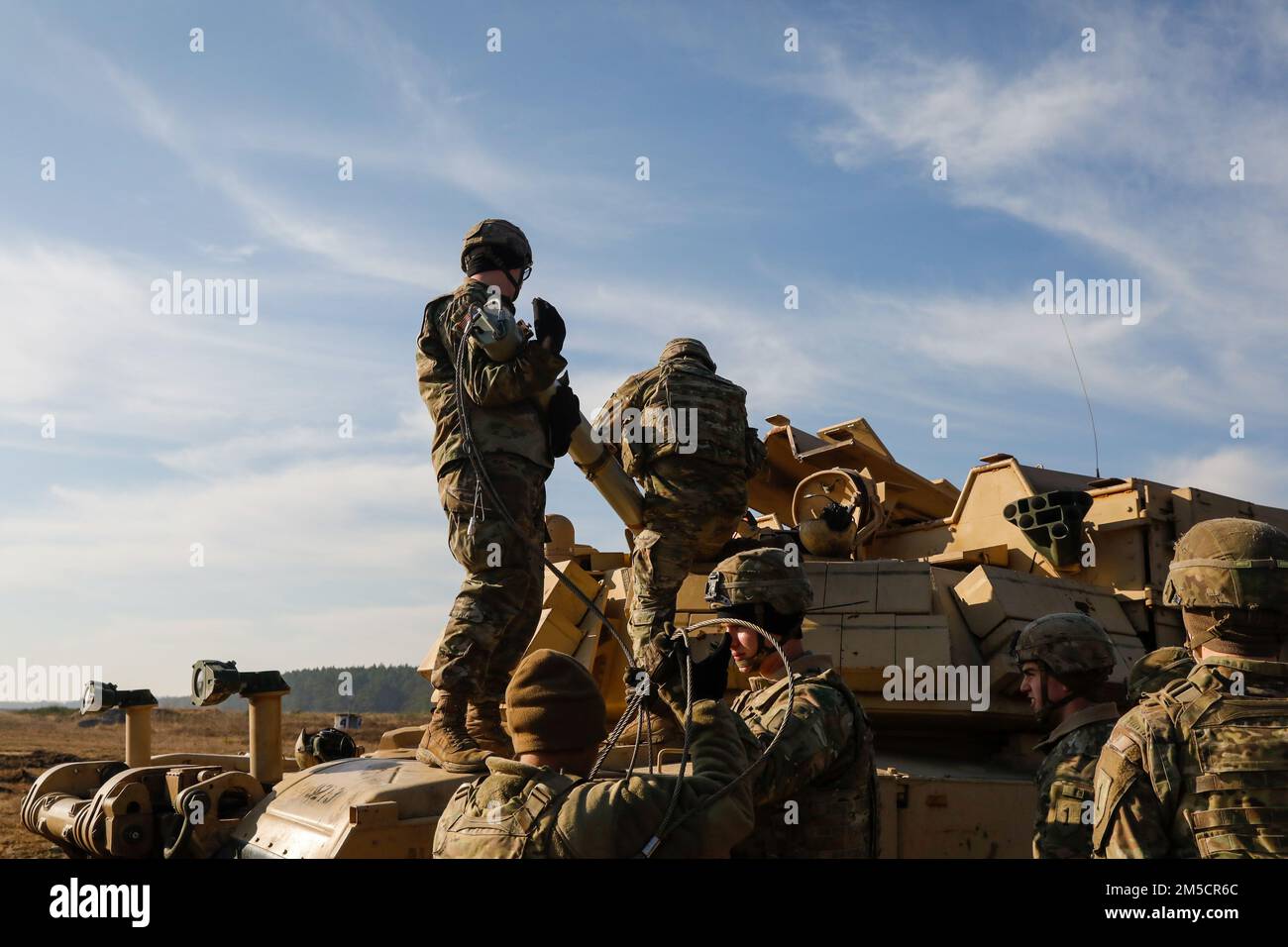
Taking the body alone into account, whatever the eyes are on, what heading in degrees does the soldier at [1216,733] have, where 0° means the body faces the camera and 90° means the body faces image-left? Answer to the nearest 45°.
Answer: approximately 180°

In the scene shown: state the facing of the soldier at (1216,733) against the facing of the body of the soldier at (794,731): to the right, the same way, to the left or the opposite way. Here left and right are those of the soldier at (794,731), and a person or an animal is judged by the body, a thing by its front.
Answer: to the right

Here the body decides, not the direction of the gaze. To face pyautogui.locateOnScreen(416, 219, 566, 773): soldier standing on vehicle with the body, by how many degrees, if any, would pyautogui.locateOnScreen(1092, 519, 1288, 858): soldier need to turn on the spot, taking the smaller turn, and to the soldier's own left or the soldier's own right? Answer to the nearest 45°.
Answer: approximately 45° to the soldier's own left

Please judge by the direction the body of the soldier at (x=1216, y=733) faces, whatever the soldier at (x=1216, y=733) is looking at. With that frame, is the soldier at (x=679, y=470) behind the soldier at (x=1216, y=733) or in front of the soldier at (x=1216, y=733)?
in front

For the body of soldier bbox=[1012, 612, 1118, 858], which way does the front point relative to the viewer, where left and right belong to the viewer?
facing to the left of the viewer

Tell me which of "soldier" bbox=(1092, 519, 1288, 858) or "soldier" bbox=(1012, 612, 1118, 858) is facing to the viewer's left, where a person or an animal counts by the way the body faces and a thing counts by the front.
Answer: "soldier" bbox=(1012, 612, 1118, 858)

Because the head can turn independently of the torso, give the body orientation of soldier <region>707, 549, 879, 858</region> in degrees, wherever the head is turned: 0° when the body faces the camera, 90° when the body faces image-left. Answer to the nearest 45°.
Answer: approximately 90°

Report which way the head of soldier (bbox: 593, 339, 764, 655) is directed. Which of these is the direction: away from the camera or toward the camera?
away from the camera

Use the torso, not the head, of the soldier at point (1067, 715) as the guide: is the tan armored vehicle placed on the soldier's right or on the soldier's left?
on the soldier's right

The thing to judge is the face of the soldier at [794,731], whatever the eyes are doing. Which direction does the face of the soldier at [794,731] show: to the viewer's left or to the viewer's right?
to the viewer's left

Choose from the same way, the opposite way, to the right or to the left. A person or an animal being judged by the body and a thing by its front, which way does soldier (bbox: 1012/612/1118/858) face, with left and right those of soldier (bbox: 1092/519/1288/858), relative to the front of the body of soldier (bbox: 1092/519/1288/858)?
to the left

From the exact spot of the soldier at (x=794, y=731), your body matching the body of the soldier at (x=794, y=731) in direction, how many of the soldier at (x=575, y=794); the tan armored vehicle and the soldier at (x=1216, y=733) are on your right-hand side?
1

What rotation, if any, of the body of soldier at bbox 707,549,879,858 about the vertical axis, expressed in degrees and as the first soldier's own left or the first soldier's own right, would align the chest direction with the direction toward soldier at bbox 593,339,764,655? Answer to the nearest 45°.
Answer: approximately 90° to the first soldier's own right

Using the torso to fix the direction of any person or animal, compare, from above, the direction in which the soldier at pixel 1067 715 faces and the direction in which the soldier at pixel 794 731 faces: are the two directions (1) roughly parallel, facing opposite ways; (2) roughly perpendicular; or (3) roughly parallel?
roughly parallel
